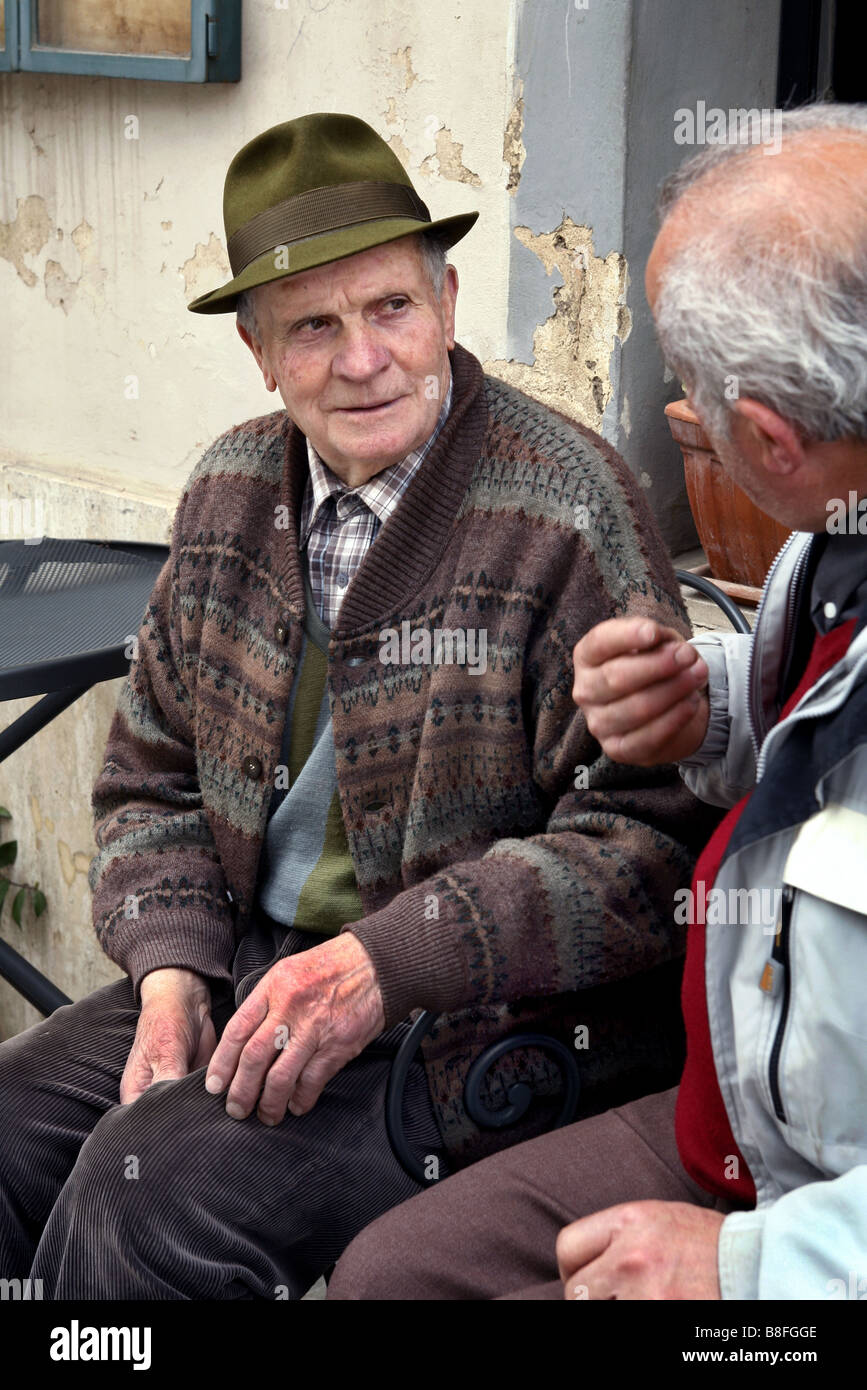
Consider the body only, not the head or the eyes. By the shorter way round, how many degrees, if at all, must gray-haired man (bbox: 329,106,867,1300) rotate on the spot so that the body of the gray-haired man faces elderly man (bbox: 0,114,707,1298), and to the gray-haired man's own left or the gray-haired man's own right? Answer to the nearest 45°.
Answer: approximately 45° to the gray-haired man's own right

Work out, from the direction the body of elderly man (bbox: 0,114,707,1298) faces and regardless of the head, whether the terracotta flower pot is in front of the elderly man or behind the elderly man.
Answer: behind

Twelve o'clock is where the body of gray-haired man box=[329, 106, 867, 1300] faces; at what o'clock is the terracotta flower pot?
The terracotta flower pot is roughly at 3 o'clock from the gray-haired man.

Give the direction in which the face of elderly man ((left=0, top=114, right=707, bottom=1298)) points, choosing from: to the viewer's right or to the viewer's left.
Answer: to the viewer's right

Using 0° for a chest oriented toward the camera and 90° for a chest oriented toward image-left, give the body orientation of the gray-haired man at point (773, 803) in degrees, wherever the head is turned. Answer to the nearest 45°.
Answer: approximately 90°

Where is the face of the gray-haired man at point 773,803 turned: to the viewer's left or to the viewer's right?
to the viewer's left

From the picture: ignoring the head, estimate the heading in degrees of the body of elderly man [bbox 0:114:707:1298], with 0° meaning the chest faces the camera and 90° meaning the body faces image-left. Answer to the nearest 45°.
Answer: approximately 45°

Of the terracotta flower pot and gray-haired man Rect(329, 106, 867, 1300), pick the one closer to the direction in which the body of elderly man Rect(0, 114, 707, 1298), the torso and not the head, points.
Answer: the gray-haired man

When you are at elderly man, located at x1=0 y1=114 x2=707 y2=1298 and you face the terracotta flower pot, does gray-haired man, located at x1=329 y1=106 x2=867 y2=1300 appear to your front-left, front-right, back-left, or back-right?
back-right
